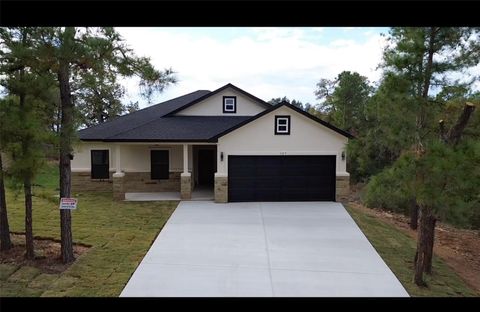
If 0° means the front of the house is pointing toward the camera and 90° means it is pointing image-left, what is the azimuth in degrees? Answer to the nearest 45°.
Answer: approximately 0°

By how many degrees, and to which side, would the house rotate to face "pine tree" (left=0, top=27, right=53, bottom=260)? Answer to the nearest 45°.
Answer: approximately 45° to its right

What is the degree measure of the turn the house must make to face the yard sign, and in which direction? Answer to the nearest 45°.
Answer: approximately 45° to its right
